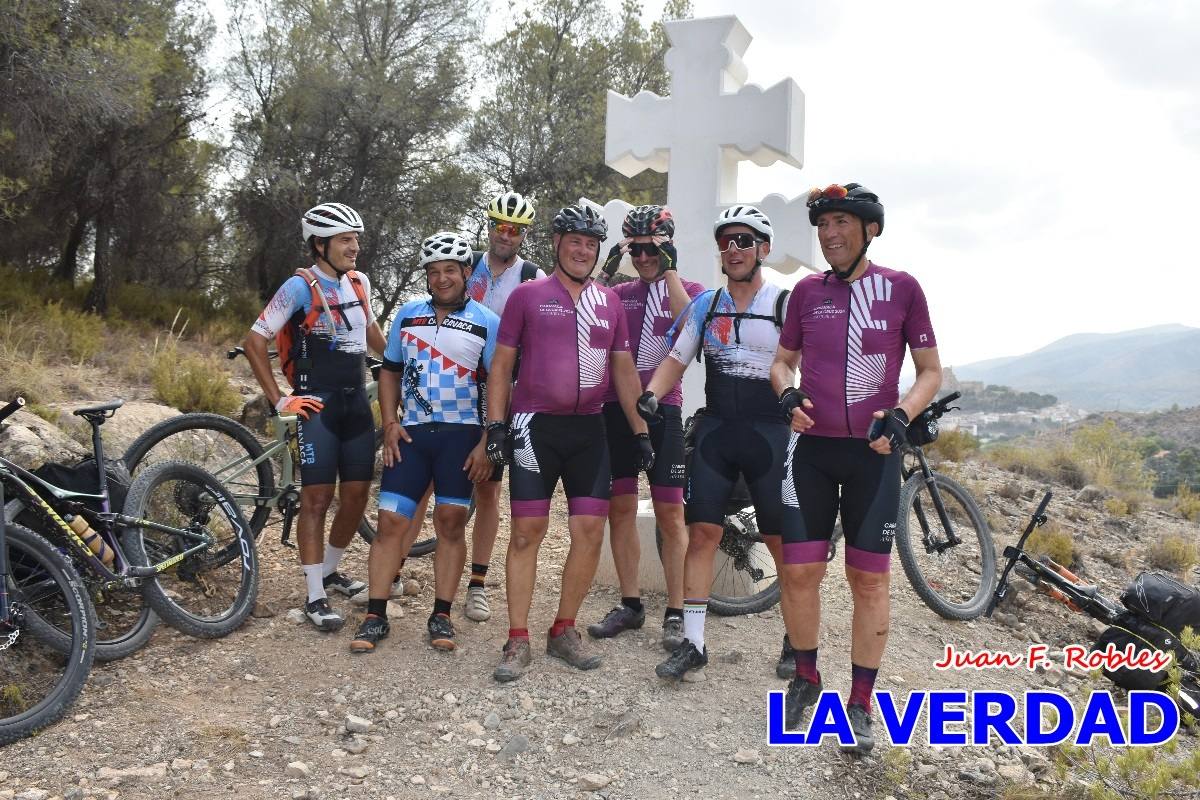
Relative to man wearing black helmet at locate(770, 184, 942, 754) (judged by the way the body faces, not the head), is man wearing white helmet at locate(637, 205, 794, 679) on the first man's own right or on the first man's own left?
on the first man's own right

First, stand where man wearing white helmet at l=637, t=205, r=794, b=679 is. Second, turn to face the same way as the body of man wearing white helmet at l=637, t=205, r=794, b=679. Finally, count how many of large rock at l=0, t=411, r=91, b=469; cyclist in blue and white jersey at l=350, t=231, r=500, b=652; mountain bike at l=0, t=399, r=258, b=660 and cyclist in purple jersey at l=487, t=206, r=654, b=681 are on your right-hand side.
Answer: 4

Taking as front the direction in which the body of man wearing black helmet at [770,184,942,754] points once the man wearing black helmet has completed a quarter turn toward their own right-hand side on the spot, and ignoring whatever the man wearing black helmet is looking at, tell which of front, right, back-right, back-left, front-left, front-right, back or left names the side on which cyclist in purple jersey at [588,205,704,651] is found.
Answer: front-right

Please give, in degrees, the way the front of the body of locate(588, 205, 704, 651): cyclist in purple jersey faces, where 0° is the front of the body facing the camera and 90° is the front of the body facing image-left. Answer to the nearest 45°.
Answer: approximately 0°

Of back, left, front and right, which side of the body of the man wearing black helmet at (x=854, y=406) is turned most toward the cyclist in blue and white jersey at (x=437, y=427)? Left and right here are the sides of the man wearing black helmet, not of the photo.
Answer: right

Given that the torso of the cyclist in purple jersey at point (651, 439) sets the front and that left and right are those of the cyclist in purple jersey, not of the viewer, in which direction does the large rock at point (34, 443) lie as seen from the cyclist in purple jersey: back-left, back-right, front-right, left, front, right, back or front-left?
right

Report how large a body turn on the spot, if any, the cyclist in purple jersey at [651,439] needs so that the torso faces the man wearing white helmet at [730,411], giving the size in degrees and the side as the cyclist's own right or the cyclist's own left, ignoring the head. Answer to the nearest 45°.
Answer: approximately 45° to the cyclist's own left

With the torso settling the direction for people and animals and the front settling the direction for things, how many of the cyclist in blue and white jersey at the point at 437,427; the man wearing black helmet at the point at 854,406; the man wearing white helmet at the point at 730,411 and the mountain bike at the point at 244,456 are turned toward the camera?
3

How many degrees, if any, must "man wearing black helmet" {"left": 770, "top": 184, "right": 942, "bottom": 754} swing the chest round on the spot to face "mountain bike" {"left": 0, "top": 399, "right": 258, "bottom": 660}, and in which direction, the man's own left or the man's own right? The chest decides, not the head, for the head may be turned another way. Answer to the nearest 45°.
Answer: approximately 90° to the man's own right

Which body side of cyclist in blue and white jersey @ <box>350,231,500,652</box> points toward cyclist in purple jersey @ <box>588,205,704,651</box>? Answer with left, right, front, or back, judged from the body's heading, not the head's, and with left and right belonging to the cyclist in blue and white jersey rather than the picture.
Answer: left
